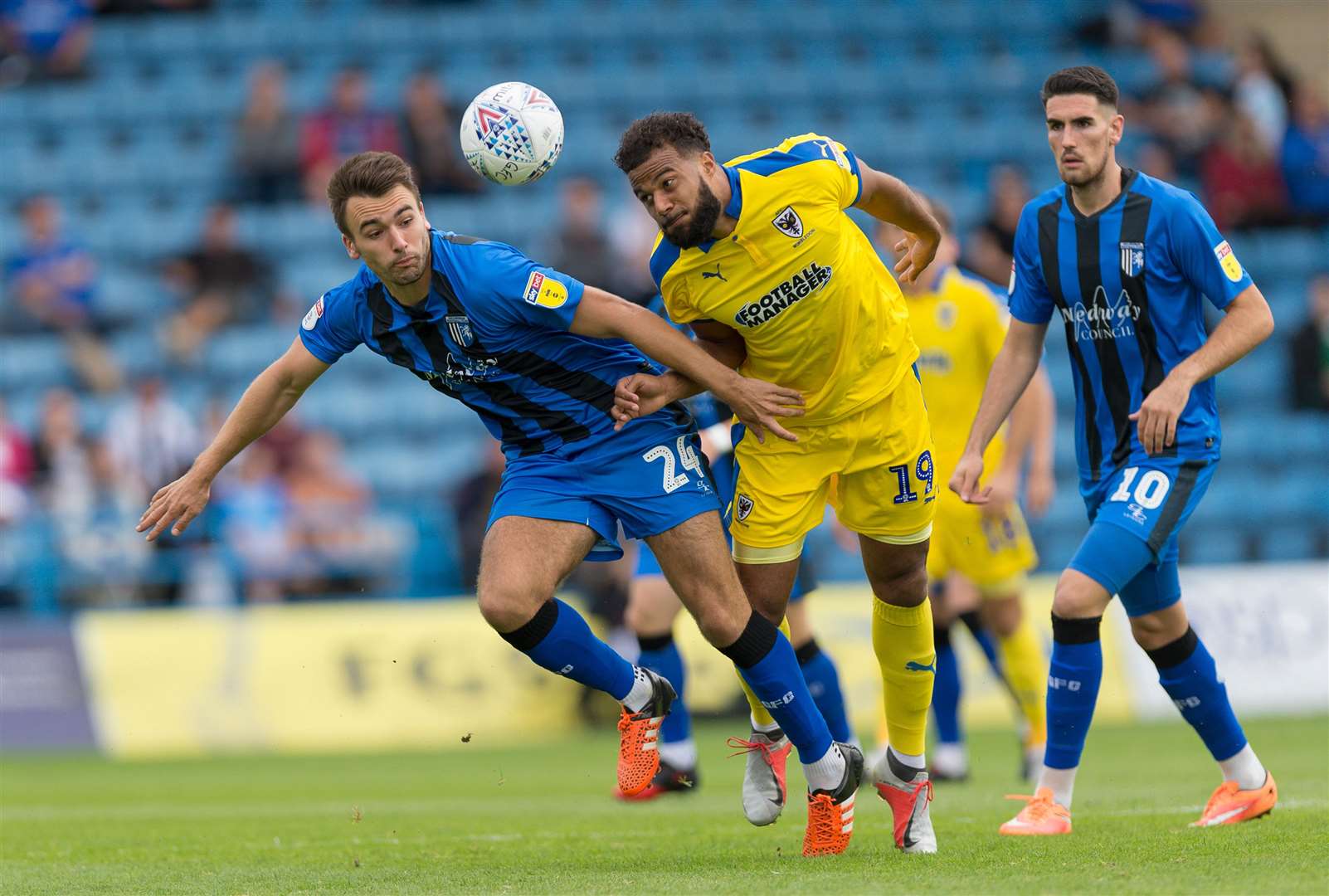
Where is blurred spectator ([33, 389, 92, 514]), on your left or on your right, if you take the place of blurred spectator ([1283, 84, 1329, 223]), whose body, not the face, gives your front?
on your right

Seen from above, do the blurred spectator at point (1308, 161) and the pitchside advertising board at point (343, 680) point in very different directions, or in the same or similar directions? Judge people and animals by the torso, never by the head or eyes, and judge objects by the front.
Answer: same or similar directions

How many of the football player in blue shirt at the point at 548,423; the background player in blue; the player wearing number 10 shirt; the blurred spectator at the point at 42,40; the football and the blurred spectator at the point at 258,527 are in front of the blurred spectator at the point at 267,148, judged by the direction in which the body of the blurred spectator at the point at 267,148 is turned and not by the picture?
5

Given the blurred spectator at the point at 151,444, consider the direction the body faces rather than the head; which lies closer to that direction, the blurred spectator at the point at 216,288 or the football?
the football

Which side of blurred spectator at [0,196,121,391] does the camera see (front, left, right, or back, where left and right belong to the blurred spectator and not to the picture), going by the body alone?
front

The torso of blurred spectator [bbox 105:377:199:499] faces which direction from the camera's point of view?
toward the camera

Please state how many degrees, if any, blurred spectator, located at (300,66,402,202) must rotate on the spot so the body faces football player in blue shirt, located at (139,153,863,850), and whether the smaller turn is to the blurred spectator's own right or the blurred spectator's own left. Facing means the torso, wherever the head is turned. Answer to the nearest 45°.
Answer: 0° — they already face them

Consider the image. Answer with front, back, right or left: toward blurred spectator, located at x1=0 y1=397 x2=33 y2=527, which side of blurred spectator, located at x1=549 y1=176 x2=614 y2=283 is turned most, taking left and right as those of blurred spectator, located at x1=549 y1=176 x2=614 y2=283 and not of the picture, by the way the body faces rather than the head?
right

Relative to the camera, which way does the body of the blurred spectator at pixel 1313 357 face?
toward the camera

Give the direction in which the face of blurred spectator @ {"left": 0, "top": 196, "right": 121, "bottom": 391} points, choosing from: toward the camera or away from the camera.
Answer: toward the camera

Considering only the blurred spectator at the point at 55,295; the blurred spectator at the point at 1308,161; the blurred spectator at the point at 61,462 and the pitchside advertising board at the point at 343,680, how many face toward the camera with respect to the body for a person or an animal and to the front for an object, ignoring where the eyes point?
4

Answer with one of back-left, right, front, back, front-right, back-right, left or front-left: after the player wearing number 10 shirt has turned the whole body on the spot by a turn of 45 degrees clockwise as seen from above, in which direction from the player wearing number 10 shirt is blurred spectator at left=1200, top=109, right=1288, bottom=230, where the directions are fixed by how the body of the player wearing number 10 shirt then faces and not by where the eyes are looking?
right

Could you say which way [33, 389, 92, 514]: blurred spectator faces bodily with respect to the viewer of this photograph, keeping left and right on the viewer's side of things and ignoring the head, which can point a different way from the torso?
facing the viewer
